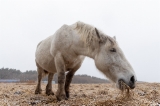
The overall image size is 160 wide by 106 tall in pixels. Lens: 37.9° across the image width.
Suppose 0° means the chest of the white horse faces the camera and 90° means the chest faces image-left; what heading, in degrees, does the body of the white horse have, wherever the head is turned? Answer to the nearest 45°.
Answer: approximately 315°
